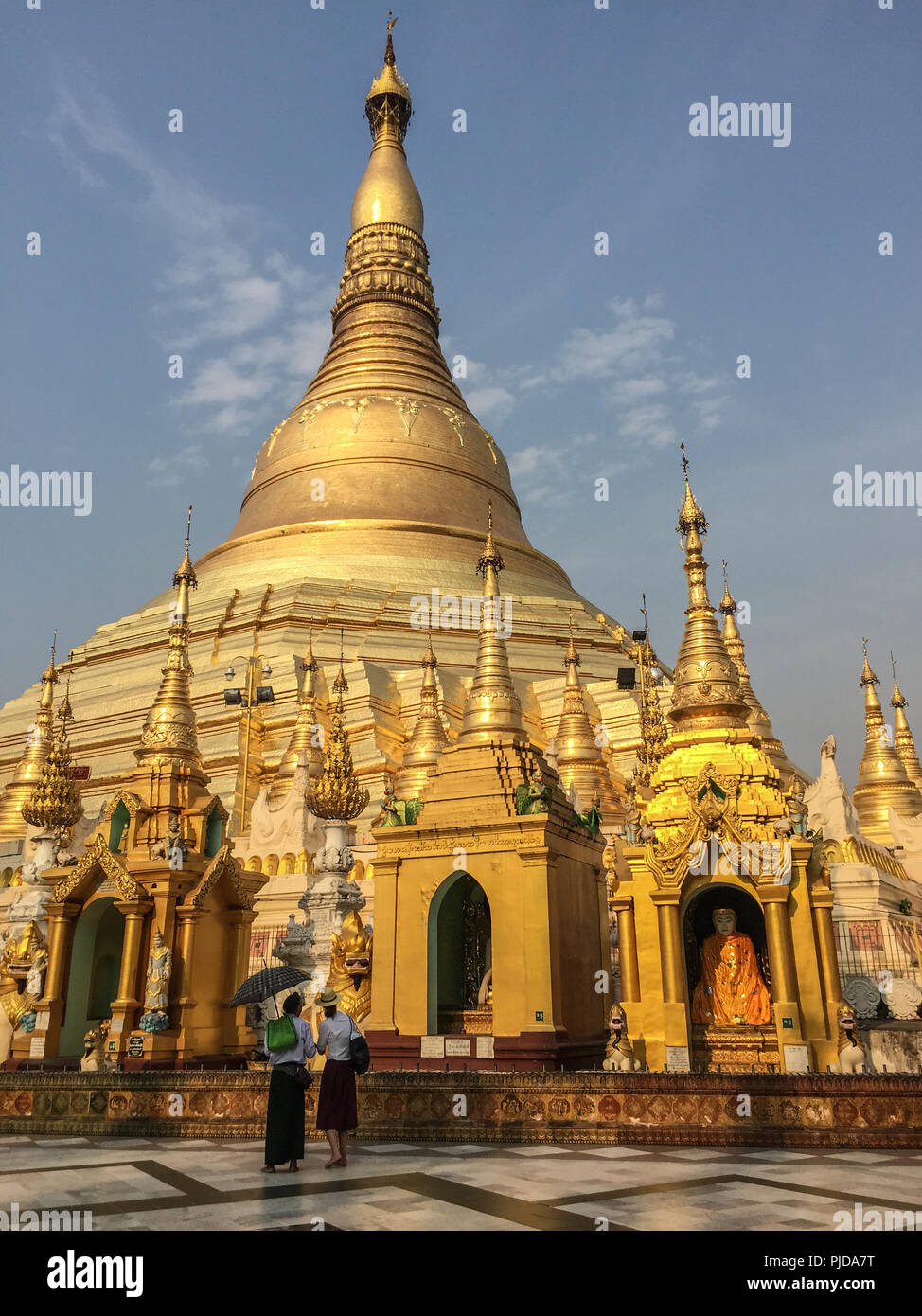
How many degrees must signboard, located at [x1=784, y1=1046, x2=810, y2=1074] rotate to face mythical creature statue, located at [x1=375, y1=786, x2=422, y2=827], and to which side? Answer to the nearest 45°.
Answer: approximately 90° to its right

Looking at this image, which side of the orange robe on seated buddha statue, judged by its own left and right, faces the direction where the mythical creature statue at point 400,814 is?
right

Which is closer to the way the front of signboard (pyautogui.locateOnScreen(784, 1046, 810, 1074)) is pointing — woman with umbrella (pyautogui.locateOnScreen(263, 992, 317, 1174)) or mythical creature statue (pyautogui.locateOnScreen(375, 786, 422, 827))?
the woman with umbrella

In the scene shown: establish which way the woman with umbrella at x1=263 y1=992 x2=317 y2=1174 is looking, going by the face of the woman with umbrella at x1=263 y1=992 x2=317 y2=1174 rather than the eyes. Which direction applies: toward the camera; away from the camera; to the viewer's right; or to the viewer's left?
away from the camera

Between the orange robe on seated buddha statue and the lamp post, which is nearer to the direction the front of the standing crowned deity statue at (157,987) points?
the orange robe on seated buddha statue

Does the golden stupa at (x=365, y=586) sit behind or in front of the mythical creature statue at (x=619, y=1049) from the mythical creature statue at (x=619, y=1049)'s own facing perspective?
behind

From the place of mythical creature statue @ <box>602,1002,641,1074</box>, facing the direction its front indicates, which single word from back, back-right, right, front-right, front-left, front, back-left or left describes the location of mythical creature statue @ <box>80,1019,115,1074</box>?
right

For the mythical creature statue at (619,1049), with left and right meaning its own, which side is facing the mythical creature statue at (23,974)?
right

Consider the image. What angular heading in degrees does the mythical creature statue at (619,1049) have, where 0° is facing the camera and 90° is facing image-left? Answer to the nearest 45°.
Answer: approximately 0°

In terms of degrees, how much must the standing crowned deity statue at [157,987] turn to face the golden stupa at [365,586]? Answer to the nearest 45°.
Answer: approximately 180°
